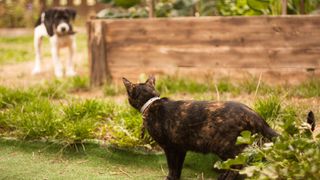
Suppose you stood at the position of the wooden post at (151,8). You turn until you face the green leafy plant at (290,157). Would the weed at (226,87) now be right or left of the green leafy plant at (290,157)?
left

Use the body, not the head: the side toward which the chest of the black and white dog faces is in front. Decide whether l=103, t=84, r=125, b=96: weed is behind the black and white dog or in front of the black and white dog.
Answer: in front

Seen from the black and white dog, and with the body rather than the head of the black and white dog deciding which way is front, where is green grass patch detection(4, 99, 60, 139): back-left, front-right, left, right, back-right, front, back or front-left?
front-right

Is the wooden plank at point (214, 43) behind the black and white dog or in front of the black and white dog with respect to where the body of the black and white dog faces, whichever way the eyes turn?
in front

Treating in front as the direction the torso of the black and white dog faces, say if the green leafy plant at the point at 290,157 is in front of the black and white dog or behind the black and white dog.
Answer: in front

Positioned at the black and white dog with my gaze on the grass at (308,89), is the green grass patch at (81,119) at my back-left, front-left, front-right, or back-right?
front-right

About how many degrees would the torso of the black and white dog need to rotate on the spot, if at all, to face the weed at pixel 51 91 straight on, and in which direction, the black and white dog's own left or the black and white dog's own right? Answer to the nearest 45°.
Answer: approximately 45° to the black and white dog's own right

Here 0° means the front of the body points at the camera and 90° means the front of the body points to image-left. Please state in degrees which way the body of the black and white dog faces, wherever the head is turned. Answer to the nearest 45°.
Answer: approximately 315°

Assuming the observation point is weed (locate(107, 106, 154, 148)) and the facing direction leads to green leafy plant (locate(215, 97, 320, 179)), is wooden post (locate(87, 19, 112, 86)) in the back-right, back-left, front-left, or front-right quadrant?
back-left

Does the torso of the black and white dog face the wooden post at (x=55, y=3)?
no

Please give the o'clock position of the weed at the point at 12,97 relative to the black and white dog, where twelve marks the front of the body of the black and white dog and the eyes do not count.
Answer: The weed is roughly at 2 o'clock from the black and white dog.
